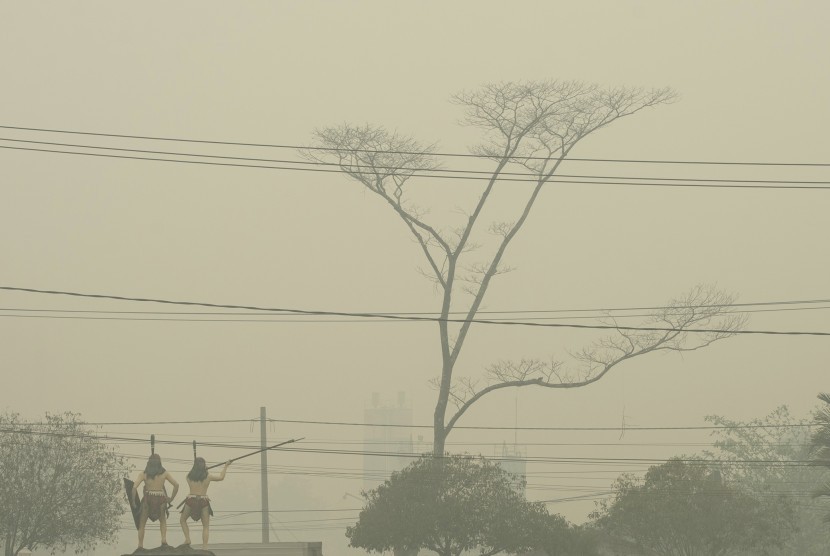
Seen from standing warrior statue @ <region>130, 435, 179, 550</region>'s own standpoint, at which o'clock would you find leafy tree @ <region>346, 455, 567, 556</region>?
The leafy tree is roughly at 1 o'clock from the standing warrior statue.

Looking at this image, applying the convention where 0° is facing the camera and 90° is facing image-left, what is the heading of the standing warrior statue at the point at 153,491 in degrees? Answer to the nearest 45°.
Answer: approximately 180°

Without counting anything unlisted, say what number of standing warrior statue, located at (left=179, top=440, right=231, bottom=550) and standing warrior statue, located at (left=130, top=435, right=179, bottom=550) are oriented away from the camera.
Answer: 2

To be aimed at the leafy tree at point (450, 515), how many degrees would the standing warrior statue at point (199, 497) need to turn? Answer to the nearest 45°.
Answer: approximately 45° to its right

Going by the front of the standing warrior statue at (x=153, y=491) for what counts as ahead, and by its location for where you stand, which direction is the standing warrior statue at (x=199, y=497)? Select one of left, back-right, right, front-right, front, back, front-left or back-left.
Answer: right

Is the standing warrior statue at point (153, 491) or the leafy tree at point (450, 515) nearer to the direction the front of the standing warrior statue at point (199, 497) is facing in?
the leafy tree

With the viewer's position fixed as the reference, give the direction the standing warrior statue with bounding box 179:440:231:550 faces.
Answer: facing away from the viewer
